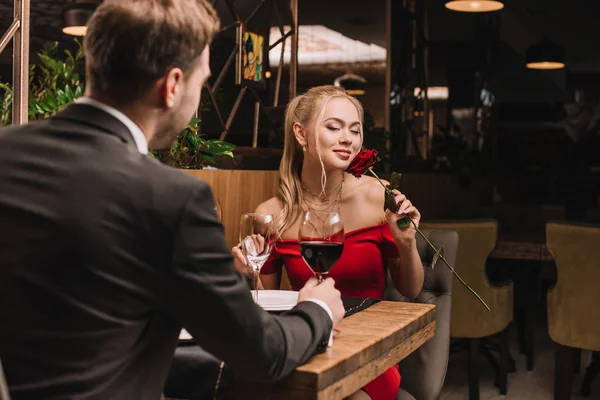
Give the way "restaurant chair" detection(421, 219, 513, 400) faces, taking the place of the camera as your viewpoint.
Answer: facing away from the viewer and to the right of the viewer

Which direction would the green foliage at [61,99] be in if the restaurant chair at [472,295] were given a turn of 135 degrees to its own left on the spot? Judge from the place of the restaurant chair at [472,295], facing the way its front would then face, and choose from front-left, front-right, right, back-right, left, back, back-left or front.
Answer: front-left

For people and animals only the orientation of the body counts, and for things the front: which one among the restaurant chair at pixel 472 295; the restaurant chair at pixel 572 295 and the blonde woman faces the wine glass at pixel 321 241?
the blonde woman

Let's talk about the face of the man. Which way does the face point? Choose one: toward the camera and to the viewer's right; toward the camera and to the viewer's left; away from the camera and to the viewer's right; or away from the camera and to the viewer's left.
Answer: away from the camera and to the viewer's right
